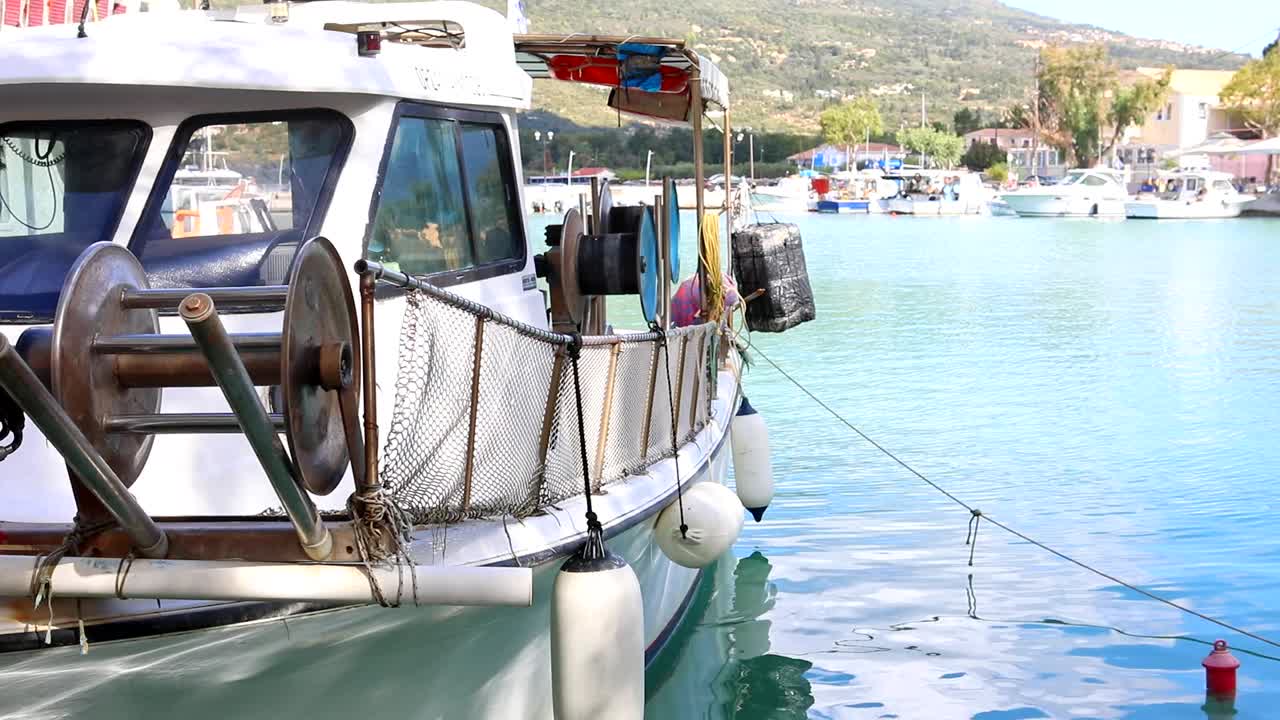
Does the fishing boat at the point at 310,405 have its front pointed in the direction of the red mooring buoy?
no

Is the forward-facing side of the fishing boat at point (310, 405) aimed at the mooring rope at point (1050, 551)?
no

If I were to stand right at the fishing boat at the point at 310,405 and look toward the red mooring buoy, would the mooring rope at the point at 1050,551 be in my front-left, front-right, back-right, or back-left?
front-left
